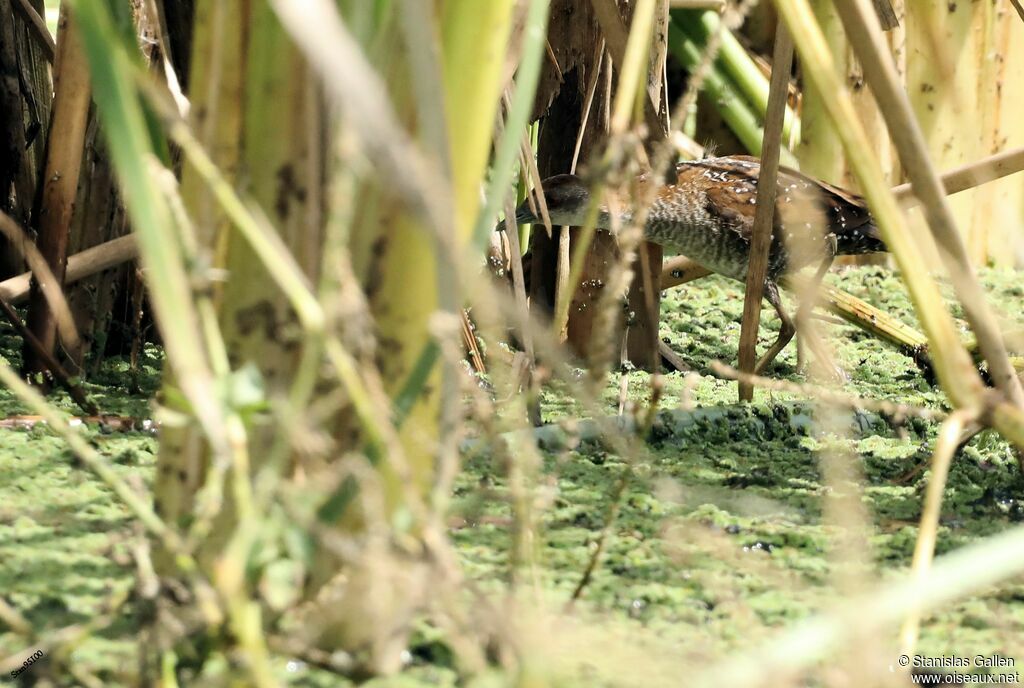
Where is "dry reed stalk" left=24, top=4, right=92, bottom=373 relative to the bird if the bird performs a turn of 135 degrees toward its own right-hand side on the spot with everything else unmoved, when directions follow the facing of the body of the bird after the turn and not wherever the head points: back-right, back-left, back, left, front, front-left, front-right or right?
back

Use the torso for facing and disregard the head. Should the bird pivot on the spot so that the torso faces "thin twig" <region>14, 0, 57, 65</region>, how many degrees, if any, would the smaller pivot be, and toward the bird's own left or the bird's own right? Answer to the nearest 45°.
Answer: approximately 45° to the bird's own left

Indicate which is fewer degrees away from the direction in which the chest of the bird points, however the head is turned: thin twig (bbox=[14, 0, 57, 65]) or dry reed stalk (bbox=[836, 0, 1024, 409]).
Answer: the thin twig

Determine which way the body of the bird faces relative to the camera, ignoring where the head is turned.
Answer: to the viewer's left

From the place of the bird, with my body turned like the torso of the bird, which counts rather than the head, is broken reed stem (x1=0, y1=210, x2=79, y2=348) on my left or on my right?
on my left

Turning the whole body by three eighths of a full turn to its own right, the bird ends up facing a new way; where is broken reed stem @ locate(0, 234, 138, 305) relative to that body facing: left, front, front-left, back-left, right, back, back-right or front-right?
back

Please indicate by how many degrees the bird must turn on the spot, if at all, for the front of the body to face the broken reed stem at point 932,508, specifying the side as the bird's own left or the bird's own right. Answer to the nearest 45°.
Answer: approximately 90° to the bird's own left

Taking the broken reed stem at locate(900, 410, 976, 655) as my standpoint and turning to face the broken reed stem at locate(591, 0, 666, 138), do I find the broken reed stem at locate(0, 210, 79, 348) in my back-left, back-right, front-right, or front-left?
front-left

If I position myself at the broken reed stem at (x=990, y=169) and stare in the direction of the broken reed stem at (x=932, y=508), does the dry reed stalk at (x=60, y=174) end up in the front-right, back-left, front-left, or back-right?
front-right

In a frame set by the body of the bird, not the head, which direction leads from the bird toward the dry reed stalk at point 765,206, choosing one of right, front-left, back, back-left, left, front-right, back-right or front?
left

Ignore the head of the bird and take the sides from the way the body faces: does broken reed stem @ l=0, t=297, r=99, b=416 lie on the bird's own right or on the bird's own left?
on the bird's own left
